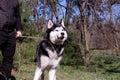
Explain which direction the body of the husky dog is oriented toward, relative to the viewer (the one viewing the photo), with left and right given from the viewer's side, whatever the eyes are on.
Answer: facing the viewer and to the right of the viewer
